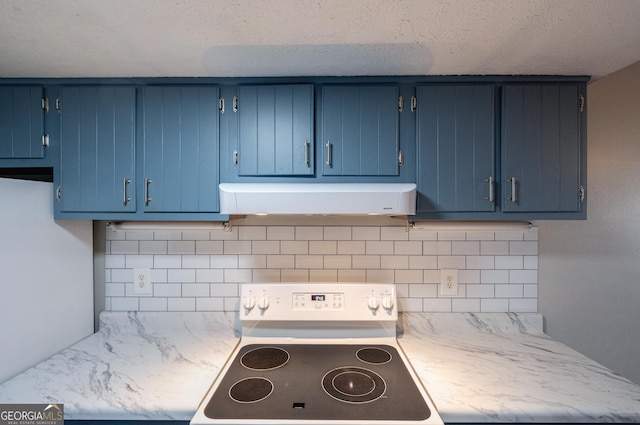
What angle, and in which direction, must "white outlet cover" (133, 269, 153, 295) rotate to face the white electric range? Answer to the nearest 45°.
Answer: approximately 45° to its left

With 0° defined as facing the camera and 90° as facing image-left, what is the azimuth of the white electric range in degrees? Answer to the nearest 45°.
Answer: approximately 0°

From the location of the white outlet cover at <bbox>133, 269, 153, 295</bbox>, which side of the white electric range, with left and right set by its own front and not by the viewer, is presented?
right

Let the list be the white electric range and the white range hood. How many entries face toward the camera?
2

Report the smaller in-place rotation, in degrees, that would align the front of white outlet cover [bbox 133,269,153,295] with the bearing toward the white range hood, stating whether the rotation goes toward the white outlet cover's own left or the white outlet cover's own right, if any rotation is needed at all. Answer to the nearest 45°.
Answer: approximately 45° to the white outlet cover's own left

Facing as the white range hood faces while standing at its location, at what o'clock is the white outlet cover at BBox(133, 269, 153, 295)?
The white outlet cover is roughly at 4 o'clock from the white range hood.

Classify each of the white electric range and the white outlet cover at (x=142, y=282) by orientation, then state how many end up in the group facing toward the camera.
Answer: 2
